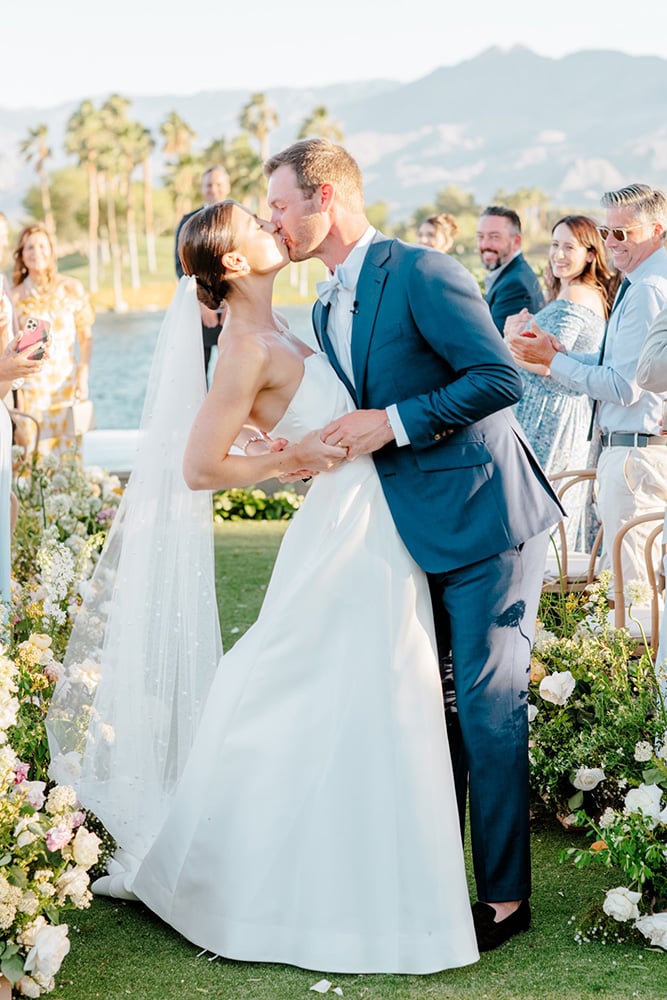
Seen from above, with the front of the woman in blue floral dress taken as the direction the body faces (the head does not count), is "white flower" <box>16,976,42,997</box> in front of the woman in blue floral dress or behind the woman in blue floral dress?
in front

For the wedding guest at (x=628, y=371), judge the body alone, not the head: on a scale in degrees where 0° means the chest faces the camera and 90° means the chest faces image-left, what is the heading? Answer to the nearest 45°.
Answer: approximately 90°

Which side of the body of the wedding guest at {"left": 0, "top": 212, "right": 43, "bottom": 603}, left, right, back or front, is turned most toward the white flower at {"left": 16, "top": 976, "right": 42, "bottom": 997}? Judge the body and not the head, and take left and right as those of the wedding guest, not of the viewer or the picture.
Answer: right

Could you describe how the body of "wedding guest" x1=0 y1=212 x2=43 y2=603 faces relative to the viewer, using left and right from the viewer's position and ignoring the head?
facing to the right of the viewer

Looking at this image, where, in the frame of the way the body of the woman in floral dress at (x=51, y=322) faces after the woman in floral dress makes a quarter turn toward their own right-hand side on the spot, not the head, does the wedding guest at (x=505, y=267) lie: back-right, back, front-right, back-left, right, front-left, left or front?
back-left

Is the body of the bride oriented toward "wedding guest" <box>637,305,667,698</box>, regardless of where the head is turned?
yes

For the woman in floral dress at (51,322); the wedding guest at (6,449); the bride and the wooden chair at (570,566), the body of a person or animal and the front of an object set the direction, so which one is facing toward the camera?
the woman in floral dress

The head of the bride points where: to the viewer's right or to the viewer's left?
to the viewer's right

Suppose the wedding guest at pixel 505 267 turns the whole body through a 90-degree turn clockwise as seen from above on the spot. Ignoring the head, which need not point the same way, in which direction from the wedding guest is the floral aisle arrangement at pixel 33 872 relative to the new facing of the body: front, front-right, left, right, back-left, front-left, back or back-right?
back-left

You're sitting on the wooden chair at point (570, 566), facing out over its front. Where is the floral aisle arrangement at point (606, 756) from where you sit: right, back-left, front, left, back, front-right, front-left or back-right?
back-left

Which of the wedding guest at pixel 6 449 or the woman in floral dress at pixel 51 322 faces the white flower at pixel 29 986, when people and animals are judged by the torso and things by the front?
the woman in floral dress

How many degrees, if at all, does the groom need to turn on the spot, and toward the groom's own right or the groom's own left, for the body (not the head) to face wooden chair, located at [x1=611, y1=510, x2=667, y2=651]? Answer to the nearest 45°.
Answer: approximately 180°

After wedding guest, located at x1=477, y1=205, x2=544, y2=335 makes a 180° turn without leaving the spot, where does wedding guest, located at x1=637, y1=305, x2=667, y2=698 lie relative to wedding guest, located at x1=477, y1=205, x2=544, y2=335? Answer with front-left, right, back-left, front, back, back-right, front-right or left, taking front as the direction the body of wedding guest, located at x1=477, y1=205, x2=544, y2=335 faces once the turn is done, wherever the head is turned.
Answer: back-right

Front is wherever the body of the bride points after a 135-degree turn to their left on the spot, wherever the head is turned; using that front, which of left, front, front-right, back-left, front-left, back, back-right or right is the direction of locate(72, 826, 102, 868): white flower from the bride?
left

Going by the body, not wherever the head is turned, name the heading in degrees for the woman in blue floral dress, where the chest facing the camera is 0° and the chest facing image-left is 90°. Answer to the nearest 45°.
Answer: approximately 45°

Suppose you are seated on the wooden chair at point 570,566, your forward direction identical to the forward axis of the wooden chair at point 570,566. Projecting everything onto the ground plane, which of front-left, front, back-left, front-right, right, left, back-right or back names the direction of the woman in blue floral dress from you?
front-right
